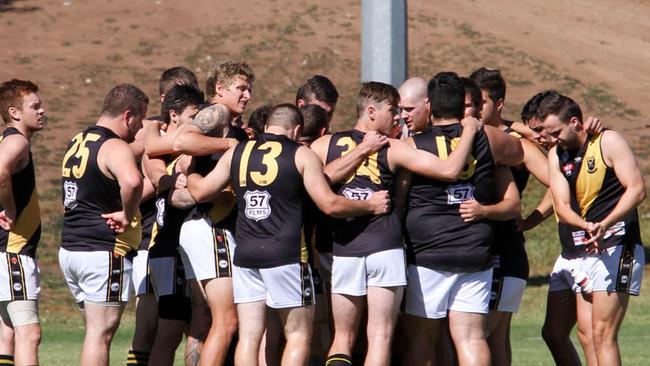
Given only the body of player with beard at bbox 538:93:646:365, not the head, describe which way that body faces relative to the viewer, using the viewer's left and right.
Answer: facing the viewer and to the left of the viewer

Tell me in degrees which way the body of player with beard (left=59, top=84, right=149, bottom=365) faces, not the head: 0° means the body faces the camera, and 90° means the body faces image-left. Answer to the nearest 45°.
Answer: approximately 225°

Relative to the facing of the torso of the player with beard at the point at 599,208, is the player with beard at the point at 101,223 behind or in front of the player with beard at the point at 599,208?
in front

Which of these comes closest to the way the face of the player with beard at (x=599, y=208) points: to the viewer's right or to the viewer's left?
to the viewer's left

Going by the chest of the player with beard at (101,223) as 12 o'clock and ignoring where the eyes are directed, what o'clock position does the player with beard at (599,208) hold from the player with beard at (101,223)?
the player with beard at (599,208) is roughly at 2 o'clock from the player with beard at (101,223).
